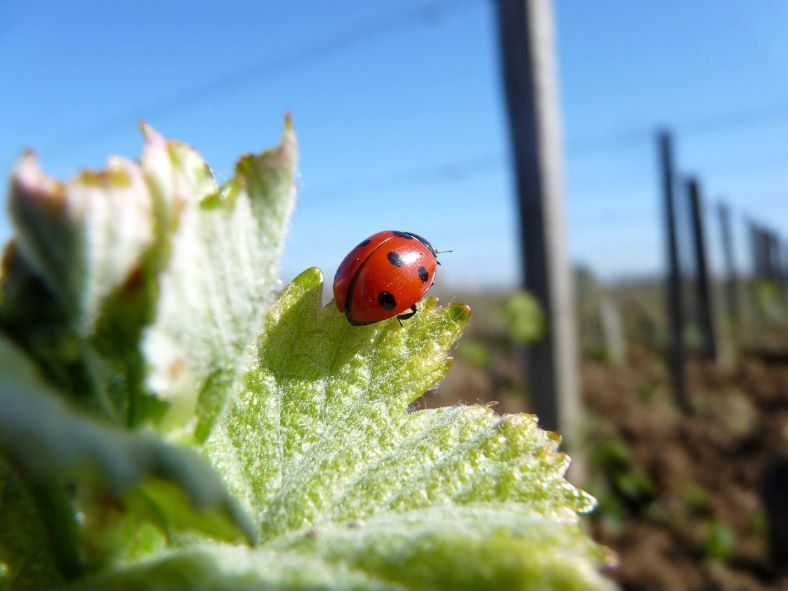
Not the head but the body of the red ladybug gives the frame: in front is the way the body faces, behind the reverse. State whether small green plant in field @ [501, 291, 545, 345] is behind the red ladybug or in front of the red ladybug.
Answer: in front

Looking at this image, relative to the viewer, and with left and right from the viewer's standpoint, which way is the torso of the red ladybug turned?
facing away from the viewer and to the right of the viewer

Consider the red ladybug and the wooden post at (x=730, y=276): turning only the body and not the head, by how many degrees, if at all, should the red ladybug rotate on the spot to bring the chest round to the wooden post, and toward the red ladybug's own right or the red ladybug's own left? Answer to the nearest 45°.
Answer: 0° — it already faces it

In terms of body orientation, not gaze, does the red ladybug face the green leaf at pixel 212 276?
no

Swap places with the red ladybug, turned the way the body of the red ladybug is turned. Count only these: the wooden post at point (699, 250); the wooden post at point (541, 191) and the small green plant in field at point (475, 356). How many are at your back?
0

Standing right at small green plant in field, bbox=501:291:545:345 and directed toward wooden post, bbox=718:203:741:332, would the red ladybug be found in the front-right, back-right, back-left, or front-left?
back-right

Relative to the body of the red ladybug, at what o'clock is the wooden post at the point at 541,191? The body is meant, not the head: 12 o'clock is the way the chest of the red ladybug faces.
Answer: The wooden post is roughly at 11 o'clock from the red ladybug.

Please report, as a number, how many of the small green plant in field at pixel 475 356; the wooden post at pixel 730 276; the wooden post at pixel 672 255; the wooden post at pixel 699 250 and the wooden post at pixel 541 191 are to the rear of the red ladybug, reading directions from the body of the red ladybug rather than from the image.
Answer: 0

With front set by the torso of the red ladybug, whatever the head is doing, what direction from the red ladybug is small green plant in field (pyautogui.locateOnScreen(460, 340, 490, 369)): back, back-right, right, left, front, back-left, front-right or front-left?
front-left

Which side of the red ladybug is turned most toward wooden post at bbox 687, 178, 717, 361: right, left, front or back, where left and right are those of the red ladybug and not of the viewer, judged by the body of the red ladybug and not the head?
front

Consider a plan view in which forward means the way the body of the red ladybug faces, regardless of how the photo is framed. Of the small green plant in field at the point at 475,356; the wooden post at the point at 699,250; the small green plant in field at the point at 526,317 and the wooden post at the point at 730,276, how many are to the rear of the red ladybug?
0

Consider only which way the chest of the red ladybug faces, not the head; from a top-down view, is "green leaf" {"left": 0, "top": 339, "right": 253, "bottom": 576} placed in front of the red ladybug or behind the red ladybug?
behind

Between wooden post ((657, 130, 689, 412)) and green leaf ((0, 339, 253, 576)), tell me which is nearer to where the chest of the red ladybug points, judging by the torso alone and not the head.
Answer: the wooden post

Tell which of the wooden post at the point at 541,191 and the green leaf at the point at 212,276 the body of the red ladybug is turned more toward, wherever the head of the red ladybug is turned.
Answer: the wooden post
